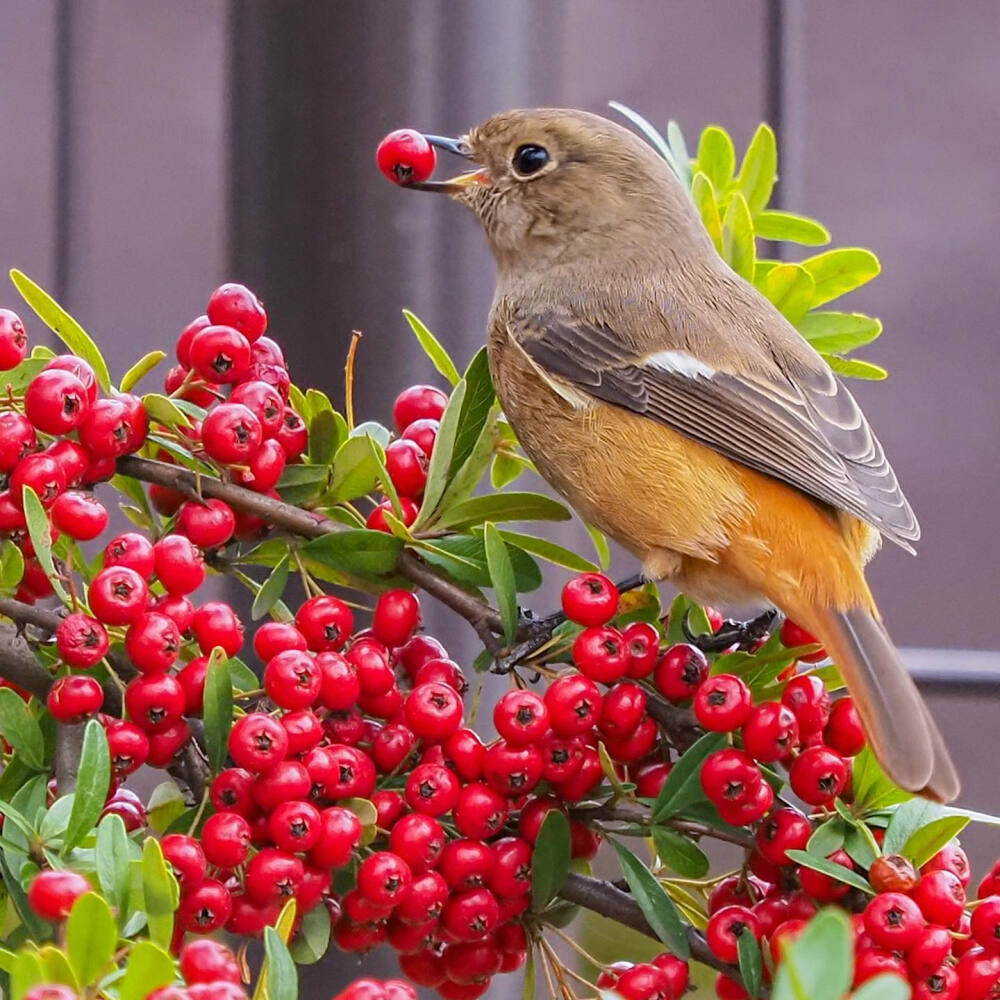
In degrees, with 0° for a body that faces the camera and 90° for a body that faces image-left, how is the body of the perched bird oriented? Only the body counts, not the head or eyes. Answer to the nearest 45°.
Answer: approximately 90°
